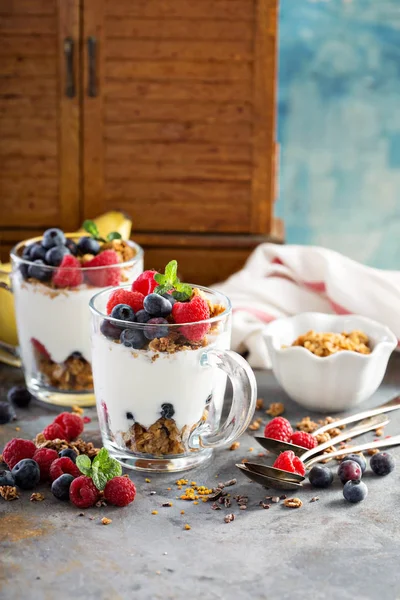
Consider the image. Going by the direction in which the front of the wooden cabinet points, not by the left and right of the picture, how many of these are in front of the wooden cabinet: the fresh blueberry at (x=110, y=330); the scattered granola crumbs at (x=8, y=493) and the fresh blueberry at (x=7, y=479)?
3

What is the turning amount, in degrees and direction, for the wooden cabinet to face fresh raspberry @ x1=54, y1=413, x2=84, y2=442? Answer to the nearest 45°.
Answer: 0° — it already faces it

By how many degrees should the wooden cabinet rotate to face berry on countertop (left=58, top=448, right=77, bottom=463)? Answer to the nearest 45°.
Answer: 0° — it already faces it

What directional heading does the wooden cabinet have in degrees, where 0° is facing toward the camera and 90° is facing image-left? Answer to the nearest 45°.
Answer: approximately 0°

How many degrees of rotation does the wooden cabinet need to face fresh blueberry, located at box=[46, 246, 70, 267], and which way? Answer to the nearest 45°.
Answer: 0° — it already faces it

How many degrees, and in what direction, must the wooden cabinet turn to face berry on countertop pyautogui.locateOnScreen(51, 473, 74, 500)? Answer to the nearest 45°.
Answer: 0° — it already faces it

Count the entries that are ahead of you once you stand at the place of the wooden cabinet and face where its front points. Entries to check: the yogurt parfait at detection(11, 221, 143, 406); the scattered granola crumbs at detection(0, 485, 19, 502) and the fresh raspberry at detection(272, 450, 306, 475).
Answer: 3

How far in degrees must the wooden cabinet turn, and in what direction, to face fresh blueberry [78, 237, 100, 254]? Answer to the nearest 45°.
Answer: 0° — it already faces it

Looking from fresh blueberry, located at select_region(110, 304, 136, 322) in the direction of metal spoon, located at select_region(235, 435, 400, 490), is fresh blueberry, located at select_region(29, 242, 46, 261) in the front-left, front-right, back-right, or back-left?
back-left

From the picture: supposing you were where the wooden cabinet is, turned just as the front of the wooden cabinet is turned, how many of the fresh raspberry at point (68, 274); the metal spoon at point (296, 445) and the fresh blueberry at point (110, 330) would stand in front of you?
3
